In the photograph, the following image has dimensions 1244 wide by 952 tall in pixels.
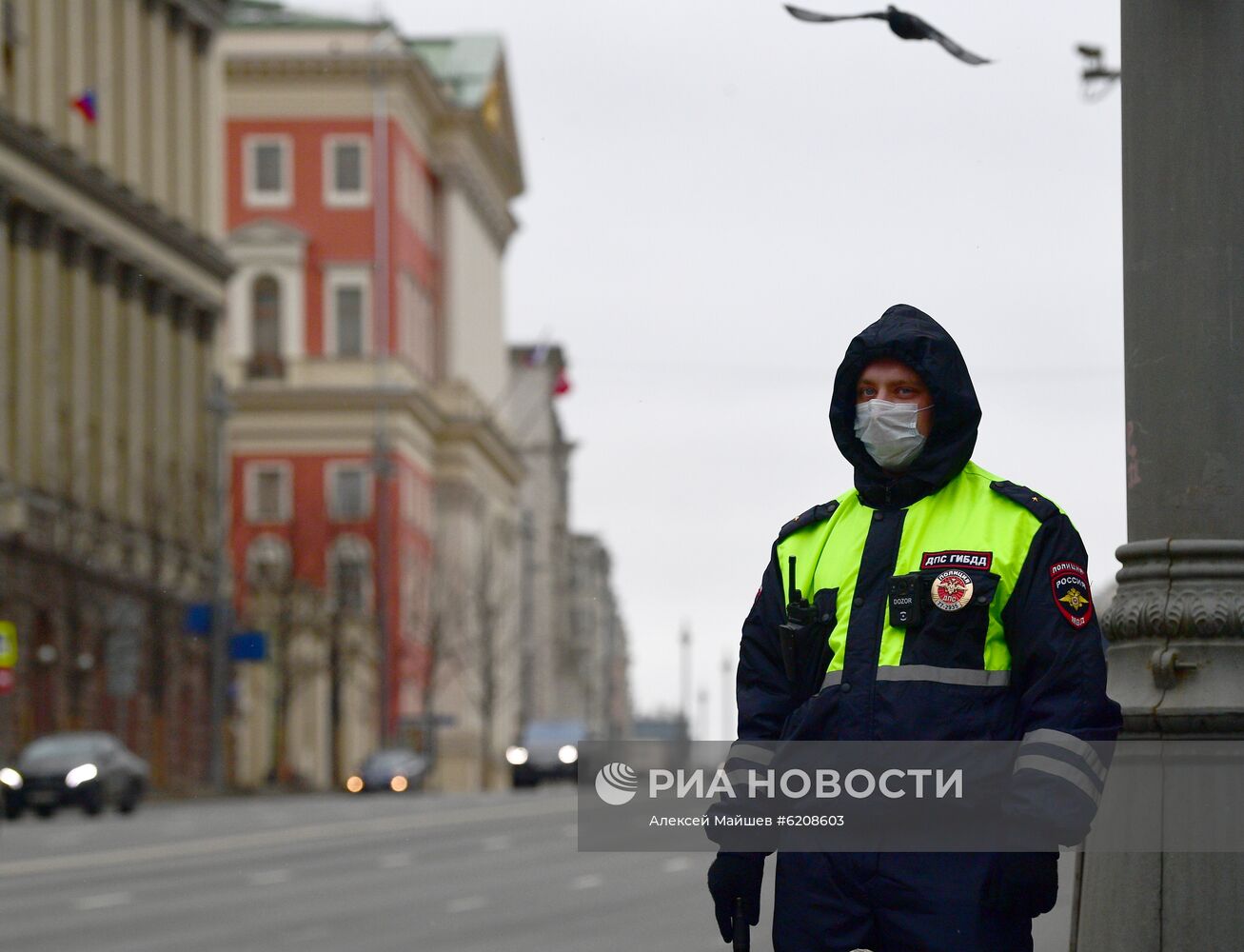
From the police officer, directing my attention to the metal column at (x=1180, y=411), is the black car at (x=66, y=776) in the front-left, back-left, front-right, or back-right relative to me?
front-left

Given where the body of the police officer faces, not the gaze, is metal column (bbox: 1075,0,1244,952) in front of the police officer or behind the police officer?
behind

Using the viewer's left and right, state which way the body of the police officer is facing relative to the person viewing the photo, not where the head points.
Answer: facing the viewer and to the left of the viewer

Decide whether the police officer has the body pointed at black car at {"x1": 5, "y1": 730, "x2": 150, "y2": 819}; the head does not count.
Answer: no

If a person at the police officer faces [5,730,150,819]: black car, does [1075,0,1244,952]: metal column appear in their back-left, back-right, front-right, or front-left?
front-right
